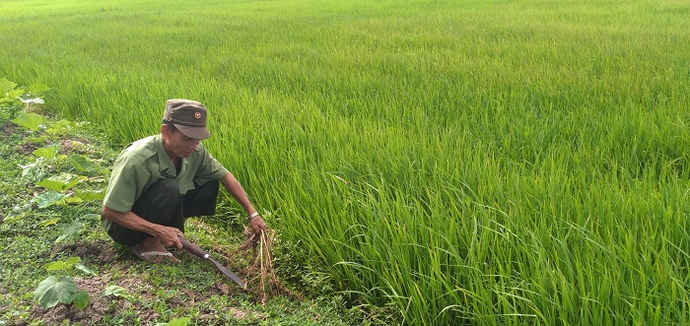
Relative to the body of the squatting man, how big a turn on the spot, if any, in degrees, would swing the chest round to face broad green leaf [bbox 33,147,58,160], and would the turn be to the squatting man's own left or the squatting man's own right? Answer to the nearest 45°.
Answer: approximately 180°

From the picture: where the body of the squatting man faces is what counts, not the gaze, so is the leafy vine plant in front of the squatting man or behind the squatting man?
behind

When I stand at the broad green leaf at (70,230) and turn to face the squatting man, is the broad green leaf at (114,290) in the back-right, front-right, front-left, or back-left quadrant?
front-right

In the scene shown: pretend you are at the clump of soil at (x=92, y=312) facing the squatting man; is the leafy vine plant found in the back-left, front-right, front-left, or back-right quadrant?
front-left

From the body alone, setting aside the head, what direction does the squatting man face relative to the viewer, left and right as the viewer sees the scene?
facing the viewer and to the right of the viewer

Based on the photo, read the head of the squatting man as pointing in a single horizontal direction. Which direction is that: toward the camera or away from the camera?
toward the camera
